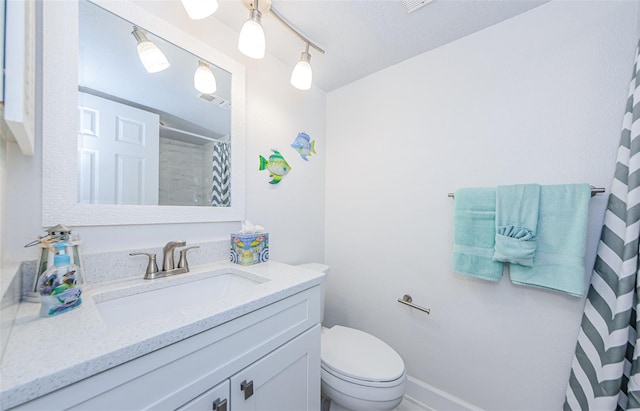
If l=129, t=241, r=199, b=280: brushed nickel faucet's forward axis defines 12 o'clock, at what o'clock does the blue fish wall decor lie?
The blue fish wall decor is roughly at 10 o'clock from the brushed nickel faucet.

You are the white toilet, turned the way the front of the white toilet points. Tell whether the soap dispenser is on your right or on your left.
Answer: on your right

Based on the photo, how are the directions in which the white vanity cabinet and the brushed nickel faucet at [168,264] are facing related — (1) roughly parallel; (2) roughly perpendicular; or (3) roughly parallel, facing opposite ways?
roughly parallel

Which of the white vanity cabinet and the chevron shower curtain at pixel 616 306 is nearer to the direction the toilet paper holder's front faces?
the white vanity cabinet

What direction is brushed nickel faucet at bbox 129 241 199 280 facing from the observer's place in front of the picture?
facing the viewer and to the right of the viewer

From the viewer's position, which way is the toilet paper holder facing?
facing the viewer and to the left of the viewer

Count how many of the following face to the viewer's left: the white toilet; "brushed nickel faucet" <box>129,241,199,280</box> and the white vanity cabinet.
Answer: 0

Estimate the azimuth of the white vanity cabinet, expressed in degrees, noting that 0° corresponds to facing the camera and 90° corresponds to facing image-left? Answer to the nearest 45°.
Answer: approximately 315°
